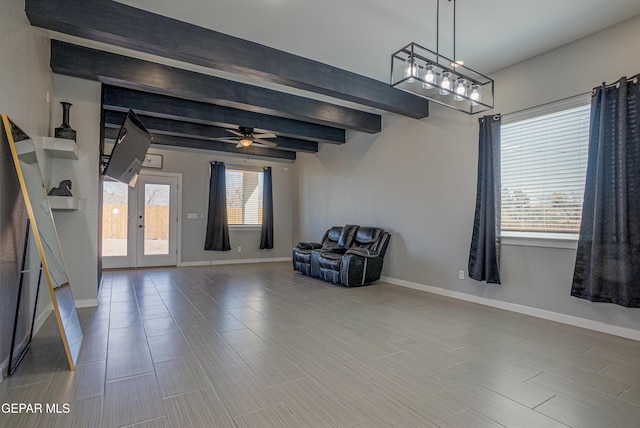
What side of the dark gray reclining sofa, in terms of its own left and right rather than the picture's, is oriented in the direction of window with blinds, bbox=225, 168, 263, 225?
right

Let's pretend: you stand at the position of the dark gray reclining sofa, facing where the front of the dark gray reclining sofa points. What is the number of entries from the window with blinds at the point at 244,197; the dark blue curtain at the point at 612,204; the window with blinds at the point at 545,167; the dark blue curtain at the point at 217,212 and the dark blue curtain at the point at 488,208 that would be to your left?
3

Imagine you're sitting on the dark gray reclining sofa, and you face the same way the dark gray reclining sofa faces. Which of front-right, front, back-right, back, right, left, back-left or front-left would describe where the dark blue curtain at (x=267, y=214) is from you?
right

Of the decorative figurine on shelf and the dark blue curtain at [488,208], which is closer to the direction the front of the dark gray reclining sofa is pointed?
the decorative figurine on shelf

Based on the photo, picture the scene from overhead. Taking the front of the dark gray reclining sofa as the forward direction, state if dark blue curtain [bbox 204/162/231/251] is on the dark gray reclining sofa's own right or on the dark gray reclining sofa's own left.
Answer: on the dark gray reclining sofa's own right

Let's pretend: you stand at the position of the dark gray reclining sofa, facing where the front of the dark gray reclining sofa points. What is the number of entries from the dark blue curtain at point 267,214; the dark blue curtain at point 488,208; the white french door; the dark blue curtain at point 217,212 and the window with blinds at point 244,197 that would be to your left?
1

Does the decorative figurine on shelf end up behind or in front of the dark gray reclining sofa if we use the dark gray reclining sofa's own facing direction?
in front

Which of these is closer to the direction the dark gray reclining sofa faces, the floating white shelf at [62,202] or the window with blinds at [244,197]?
the floating white shelf

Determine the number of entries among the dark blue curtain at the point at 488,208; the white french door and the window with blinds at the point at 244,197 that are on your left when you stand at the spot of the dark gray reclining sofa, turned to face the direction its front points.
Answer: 1

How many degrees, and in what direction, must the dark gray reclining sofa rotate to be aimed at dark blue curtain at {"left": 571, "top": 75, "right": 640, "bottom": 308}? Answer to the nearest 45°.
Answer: approximately 90° to its left

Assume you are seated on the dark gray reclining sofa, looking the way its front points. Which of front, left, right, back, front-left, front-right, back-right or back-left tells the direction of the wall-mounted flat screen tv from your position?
front

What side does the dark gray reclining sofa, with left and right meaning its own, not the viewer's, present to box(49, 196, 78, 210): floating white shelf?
front

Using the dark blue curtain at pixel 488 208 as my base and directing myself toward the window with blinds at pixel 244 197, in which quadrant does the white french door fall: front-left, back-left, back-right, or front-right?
front-left

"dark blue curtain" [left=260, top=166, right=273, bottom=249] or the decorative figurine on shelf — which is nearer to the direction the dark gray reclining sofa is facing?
the decorative figurine on shelf

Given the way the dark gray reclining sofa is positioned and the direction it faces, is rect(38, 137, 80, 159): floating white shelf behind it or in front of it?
in front

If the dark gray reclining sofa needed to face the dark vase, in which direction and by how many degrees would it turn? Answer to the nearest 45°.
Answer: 0° — it already faces it

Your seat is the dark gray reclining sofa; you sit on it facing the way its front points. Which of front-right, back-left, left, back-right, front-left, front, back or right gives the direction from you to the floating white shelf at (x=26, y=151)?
front

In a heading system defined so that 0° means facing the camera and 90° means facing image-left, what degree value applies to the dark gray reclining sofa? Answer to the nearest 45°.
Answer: approximately 45°
